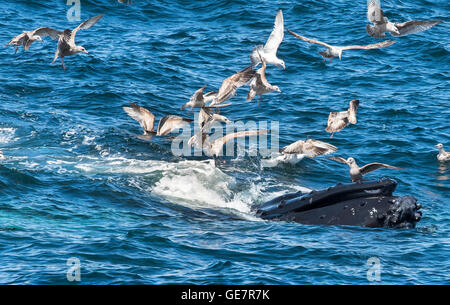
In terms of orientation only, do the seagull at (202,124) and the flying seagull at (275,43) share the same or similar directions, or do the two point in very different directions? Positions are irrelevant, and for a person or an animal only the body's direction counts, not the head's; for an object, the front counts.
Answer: same or similar directions

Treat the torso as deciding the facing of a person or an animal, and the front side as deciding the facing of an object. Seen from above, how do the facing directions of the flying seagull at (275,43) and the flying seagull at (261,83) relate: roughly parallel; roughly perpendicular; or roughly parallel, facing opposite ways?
roughly parallel

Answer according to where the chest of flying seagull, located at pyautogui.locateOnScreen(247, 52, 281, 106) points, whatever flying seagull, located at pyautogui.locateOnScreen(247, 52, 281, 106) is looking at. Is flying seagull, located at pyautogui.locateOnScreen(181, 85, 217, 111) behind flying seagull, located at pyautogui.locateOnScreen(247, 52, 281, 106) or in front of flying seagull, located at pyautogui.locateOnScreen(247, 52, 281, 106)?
behind

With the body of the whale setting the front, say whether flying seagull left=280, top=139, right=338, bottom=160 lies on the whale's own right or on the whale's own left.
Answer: on the whale's own left

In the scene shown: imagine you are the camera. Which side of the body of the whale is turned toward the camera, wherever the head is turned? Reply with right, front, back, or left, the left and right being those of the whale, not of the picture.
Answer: right

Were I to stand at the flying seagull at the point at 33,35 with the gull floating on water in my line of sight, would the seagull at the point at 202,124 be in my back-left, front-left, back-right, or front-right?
front-right
